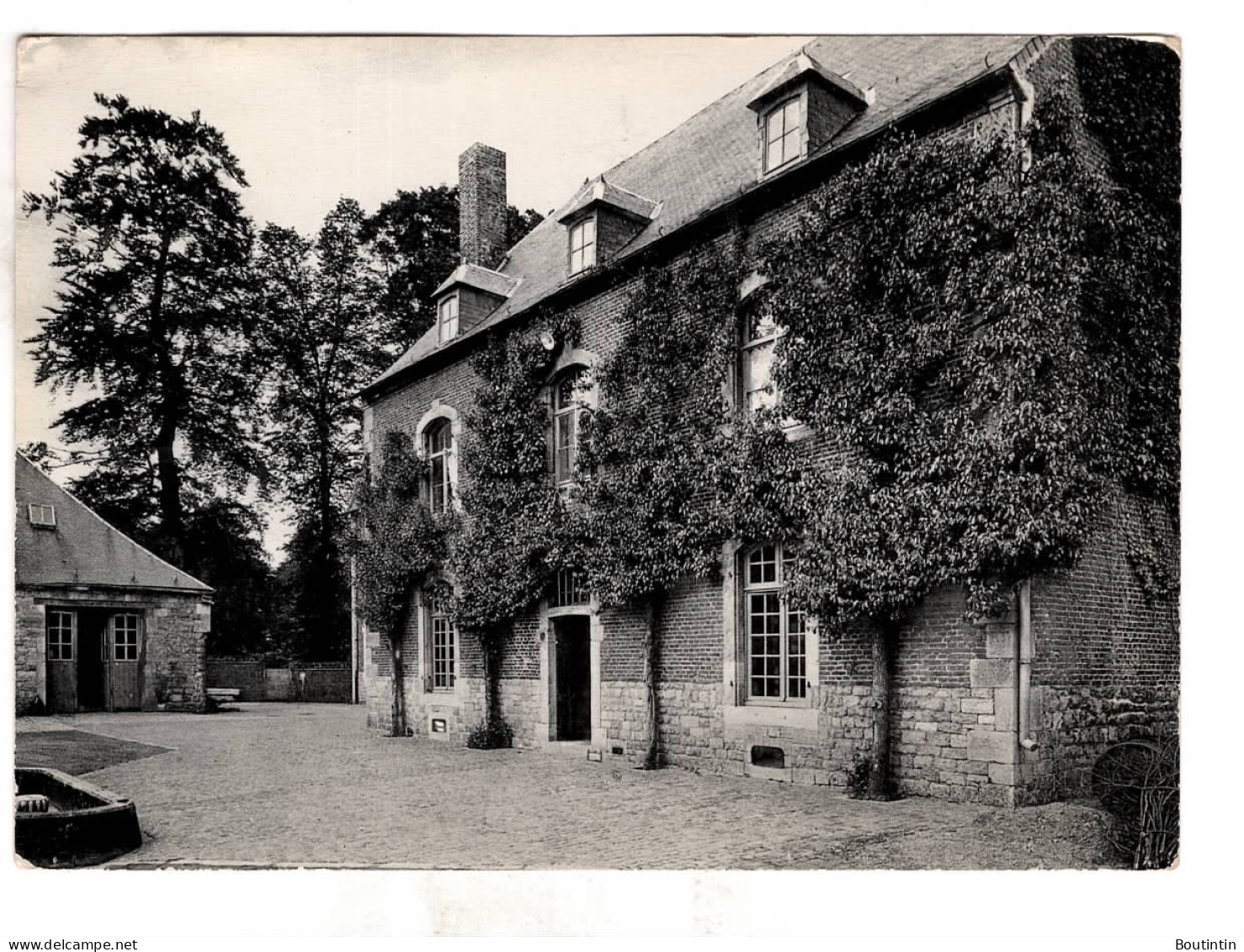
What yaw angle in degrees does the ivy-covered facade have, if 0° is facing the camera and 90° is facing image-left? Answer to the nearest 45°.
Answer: approximately 45°

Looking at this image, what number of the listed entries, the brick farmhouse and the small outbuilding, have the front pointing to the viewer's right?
0

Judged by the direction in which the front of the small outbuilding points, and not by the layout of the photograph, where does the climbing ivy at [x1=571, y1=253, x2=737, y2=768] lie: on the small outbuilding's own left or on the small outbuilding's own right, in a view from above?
on the small outbuilding's own left

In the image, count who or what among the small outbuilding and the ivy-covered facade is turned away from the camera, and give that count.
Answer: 0

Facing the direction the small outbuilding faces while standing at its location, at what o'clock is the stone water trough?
The stone water trough is roughly at 12 o'clock from the small outbuilding.

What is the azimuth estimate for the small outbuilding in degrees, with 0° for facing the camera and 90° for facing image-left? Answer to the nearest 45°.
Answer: approximately 0°

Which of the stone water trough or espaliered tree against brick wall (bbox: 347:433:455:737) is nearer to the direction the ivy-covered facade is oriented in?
the stone water trough

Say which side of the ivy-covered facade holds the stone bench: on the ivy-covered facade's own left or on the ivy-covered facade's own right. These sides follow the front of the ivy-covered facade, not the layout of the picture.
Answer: on the ivy-covered facade's own right
